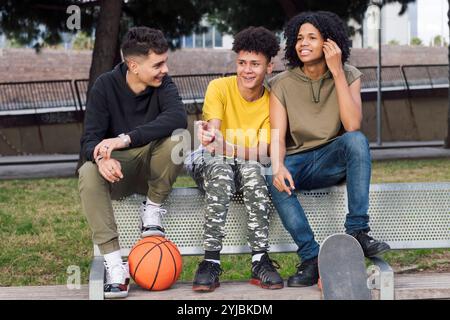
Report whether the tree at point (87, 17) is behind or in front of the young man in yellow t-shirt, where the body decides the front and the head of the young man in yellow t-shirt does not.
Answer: behind

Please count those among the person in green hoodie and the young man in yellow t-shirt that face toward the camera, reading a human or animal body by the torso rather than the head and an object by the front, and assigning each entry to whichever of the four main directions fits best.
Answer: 2

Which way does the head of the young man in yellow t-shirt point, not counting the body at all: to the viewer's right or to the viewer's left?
to the viewer's left

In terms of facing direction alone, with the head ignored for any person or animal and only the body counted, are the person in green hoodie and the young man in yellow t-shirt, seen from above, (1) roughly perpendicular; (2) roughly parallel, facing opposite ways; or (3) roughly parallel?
roughly parallel

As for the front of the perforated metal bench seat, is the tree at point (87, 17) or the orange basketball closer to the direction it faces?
the orange basketball

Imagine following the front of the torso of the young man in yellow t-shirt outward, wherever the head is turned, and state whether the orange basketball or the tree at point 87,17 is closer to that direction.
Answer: the orange basketball

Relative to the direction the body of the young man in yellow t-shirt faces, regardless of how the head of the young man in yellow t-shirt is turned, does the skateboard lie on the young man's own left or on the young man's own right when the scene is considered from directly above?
on the young man's own left

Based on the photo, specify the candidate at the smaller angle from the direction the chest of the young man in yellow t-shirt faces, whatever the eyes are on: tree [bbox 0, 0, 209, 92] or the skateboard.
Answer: the skateboard

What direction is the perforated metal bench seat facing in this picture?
toward the camera

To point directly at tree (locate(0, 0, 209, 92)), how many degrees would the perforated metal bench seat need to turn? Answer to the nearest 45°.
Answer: approximately 180°

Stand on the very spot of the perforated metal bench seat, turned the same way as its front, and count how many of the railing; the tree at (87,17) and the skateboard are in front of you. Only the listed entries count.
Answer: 1

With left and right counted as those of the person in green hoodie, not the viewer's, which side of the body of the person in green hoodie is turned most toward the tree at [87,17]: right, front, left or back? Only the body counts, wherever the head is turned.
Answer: back

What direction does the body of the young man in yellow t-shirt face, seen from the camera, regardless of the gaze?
toward the camera
